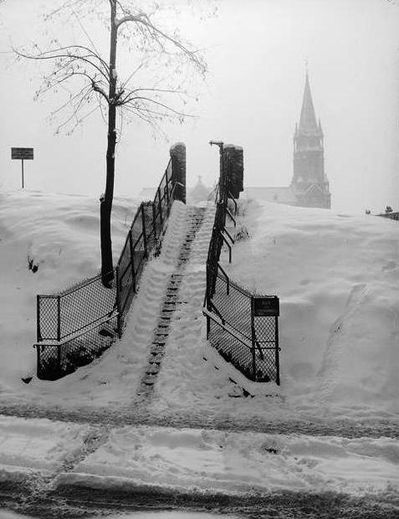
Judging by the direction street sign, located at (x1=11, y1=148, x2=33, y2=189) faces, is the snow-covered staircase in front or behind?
in front

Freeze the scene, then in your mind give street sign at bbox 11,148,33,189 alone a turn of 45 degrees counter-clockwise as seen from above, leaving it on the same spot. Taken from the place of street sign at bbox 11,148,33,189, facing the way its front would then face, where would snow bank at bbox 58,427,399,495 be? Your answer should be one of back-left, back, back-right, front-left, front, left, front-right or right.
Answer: front-right

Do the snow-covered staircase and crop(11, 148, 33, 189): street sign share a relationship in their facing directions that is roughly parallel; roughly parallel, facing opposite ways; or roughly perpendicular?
roughly parallel

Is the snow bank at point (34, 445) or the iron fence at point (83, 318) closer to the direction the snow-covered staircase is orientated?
the snow bank

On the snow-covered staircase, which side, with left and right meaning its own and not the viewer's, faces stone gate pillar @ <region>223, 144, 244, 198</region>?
back

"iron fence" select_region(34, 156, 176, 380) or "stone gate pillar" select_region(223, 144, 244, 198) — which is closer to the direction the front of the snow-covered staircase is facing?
the iron fence

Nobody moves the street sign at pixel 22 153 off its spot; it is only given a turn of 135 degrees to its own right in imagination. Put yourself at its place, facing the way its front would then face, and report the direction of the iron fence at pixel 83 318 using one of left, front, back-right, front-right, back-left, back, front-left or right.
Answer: back-left

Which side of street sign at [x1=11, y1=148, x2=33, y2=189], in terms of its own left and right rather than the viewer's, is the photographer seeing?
front

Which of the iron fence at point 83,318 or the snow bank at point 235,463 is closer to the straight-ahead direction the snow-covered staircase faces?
the snow bank

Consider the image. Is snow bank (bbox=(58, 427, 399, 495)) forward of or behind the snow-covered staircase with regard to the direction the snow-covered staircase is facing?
forward

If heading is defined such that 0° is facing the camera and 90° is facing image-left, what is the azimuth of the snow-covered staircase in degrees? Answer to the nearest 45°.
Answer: approximately 0°

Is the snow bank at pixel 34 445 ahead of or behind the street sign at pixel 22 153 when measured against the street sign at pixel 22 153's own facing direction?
ahead

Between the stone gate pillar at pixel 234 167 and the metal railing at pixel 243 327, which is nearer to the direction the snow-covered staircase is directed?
the metal railing

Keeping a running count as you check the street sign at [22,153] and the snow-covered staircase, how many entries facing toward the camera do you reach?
2

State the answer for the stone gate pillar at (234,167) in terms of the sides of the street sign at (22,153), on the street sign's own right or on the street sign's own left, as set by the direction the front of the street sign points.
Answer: on the street sign's own left

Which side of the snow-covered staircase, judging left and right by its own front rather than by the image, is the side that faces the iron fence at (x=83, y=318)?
right
